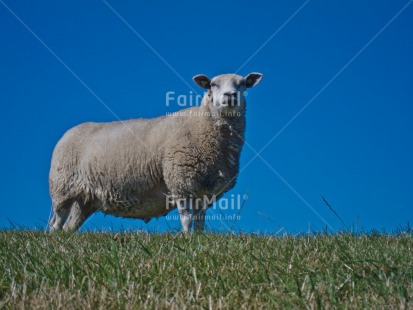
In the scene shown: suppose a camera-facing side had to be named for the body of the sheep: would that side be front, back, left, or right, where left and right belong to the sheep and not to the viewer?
right
